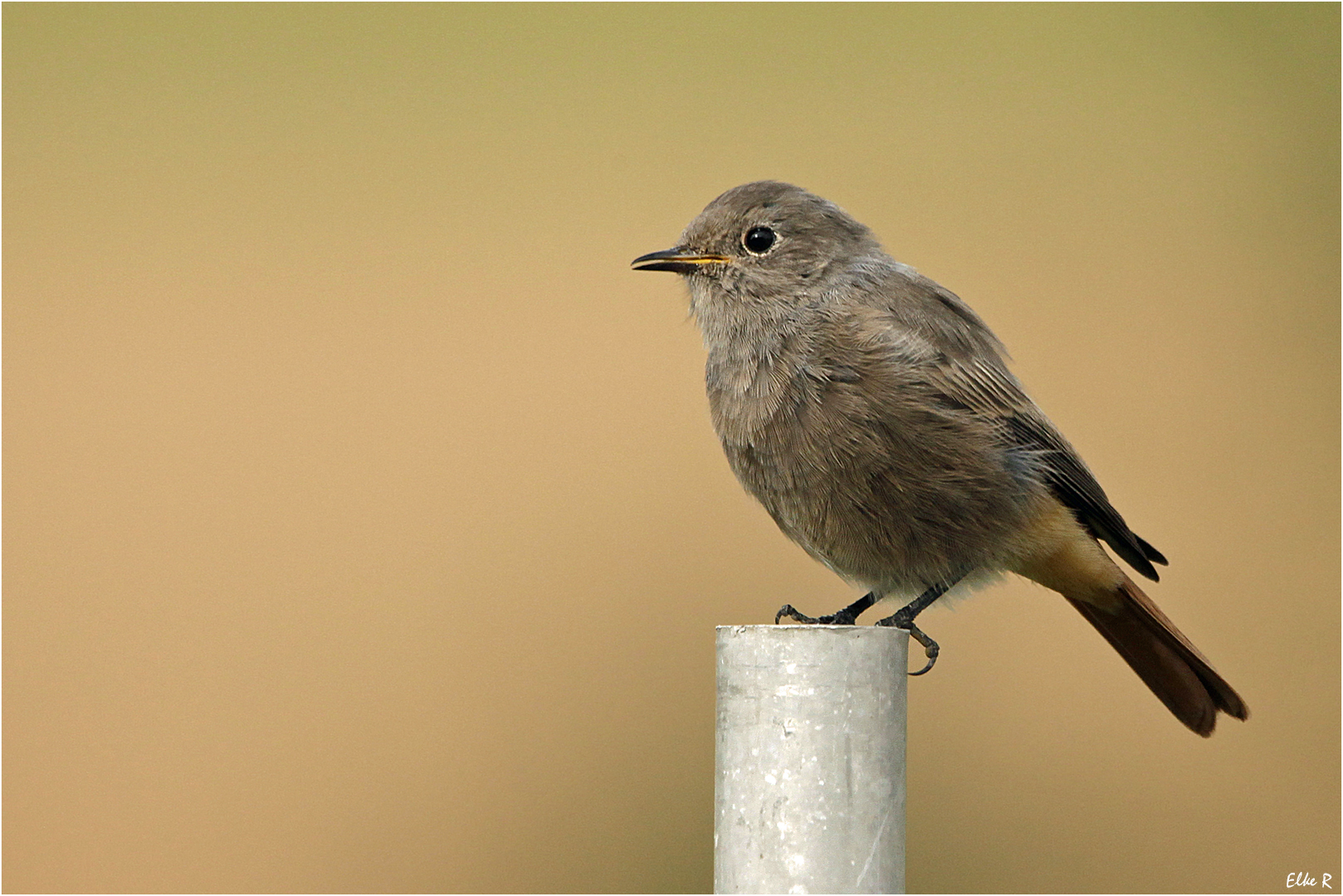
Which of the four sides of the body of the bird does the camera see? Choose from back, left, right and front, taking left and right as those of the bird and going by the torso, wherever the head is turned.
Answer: left
